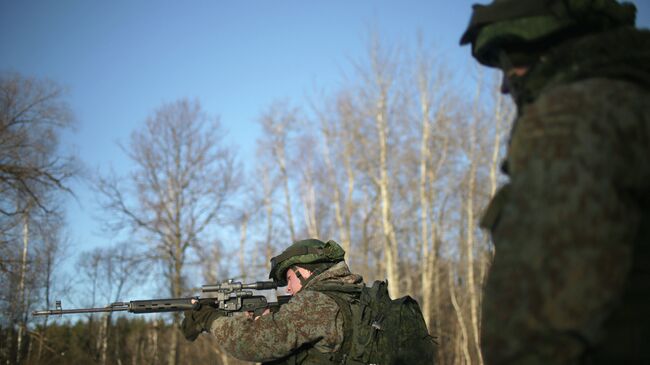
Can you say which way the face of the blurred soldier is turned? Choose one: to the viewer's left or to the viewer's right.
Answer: to the viewer's left

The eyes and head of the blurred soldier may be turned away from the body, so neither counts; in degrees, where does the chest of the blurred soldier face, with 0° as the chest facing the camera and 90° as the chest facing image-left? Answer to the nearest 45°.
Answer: approximately 90°
